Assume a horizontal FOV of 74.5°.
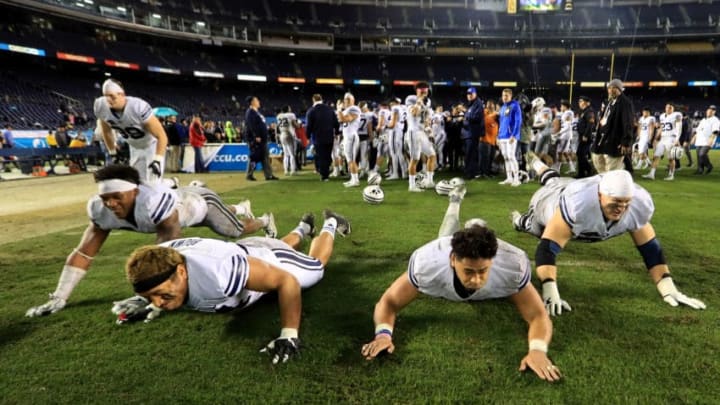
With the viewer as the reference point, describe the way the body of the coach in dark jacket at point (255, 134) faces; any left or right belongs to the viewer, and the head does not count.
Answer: facing to the right of the viewer

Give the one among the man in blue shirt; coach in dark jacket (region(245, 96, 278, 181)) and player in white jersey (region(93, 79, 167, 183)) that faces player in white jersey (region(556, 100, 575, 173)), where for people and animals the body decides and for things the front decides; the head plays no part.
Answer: the coach in dark jacket

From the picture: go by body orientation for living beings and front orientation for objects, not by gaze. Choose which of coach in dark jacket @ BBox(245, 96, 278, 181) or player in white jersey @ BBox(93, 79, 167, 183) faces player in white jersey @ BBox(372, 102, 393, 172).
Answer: the coach in dark jacket

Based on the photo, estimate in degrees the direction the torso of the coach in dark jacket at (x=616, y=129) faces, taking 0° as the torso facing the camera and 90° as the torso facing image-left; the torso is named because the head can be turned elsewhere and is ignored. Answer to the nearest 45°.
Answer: approximately 45°

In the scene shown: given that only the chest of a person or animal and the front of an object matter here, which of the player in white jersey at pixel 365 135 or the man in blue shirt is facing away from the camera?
the player in white jersey

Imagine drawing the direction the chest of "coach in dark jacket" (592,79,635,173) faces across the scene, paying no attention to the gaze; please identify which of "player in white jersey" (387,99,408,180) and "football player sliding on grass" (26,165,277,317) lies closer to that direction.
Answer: the football player sliding on grass
